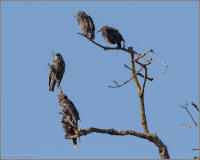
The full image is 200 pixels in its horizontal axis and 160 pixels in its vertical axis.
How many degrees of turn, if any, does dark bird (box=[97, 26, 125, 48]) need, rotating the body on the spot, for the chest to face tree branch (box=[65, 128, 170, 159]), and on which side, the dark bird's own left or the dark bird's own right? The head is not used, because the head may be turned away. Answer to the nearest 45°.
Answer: approximately 90° to the dark bird's own left

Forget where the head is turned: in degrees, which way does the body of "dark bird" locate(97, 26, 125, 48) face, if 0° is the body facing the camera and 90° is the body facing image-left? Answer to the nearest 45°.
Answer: approximately 90°

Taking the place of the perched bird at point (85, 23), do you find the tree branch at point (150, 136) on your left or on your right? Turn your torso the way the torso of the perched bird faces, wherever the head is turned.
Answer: on your left

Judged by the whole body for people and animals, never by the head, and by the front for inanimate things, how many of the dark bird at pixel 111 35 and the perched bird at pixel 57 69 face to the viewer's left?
1

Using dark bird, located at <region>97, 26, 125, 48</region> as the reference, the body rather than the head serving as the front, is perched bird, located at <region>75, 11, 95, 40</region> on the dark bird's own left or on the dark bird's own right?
on the dark bird's own right

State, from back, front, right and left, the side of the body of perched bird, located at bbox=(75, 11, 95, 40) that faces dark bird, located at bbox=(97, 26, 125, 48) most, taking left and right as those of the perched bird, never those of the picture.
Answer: left
